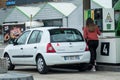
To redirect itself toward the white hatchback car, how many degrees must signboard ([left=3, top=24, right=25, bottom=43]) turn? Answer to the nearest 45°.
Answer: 0° — it already faces it

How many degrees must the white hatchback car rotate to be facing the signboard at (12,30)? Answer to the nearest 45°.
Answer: approximately 45° to its right

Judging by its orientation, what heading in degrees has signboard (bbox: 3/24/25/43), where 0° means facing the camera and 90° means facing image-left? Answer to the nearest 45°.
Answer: approximately 0°

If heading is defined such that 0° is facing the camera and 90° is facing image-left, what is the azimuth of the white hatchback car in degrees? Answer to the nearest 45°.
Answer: approximately 135°

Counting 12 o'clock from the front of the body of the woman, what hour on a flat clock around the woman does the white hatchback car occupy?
The white hatchback car is roughly at 8 o'clock from the woman.

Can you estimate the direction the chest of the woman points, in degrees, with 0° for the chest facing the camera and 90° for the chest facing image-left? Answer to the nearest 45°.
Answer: approximately 180°
